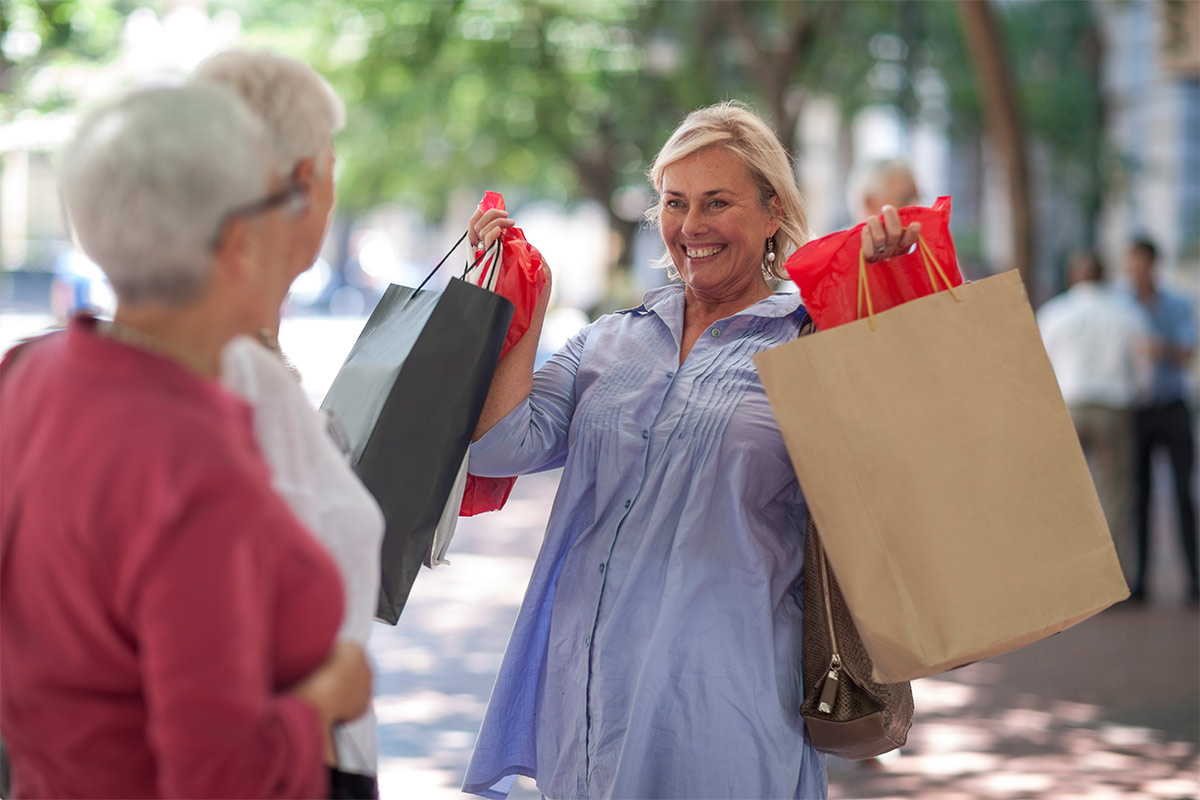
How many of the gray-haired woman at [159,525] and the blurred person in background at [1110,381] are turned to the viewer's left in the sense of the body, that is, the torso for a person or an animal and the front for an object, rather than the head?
0

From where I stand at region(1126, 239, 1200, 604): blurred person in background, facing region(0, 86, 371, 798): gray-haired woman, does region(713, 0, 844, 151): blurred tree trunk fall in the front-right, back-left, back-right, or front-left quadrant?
back-right

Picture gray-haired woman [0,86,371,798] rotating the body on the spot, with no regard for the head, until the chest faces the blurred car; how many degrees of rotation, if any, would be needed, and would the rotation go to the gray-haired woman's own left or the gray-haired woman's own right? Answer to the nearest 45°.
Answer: approximately 45° to the gray-haired woman's own left

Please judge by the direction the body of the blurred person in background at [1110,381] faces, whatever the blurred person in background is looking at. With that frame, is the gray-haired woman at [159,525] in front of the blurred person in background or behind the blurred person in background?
behind

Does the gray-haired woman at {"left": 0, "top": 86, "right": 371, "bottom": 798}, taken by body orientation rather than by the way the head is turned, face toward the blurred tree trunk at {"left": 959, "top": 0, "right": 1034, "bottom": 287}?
yes

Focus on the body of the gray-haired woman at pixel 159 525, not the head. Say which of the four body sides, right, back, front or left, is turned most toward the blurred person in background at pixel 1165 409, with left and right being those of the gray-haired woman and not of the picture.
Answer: front

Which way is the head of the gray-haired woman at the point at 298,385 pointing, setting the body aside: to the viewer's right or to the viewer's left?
to the viewer's right

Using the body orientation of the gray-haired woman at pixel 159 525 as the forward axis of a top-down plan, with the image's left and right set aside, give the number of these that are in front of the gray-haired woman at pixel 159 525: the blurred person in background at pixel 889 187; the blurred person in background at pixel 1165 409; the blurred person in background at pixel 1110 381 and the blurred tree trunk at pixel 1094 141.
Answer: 4

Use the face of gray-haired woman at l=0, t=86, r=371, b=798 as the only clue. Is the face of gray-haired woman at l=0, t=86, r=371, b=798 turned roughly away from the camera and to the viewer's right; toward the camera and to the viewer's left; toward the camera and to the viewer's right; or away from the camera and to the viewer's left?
away from the camera and to the viewer's right

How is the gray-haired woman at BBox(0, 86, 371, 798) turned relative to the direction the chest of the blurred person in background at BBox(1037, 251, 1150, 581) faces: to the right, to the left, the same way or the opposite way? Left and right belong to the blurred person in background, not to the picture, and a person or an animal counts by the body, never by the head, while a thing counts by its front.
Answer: the same way

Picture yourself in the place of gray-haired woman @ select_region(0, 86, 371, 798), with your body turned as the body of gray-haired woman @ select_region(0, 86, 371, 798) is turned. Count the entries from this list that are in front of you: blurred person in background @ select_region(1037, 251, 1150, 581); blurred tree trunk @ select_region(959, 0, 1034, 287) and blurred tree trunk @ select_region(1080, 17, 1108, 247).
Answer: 3

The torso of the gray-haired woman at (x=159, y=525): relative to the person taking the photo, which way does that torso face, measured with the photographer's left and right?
facing away from the viewer and to the right of the viewer
